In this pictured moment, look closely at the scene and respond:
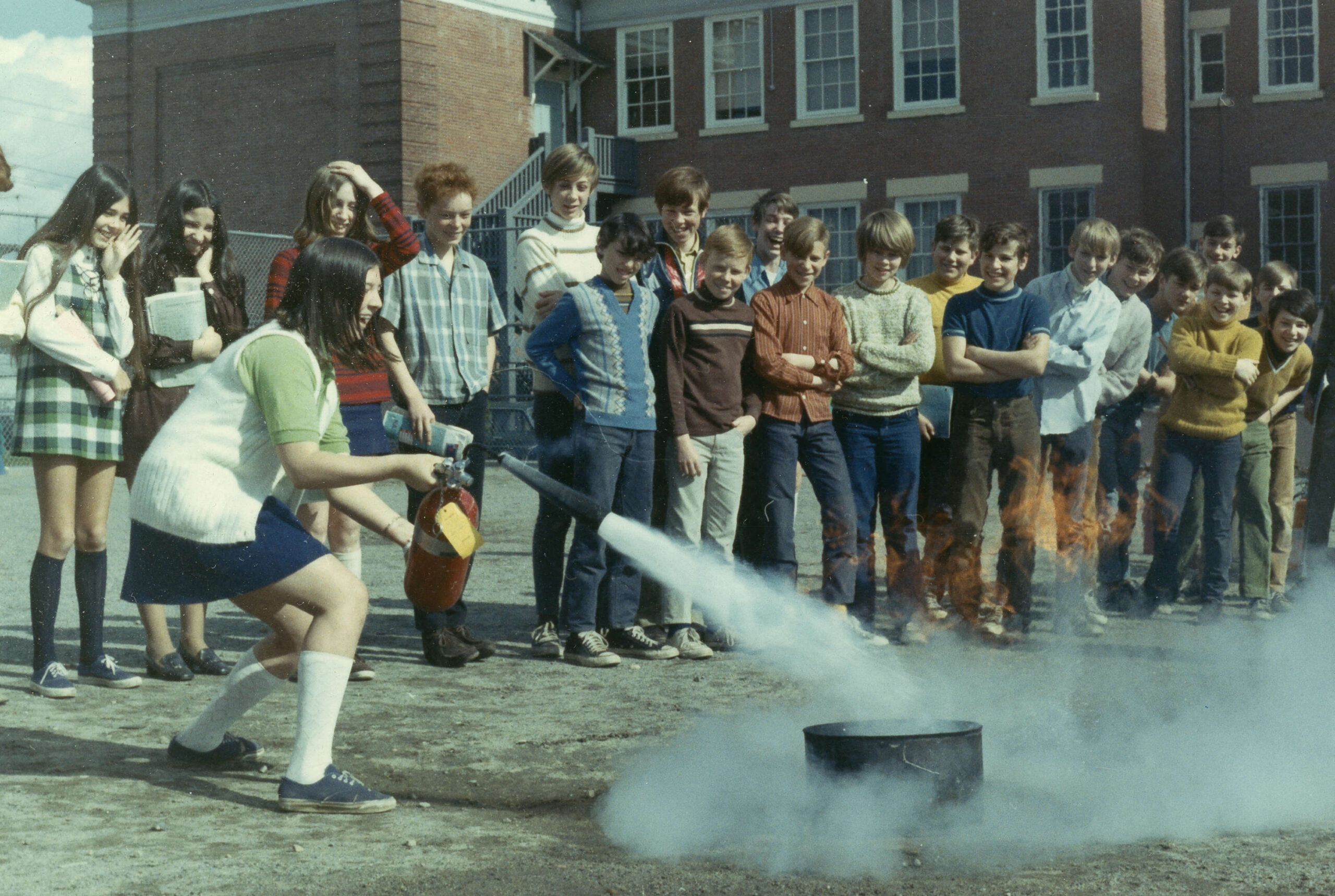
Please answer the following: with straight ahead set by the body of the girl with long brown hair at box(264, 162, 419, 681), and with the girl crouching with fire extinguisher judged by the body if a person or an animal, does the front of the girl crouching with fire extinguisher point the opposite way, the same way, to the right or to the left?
to the left

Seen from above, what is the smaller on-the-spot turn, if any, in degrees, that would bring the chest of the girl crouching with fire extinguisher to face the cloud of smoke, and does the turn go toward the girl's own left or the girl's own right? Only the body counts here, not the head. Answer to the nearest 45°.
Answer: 0° — they already face it

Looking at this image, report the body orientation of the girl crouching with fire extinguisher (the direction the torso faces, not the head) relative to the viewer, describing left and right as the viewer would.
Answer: facing to the right of the viewer

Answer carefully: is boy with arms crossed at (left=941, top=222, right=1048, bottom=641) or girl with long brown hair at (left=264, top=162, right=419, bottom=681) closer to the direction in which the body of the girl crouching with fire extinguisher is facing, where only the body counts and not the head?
the boy with arms crossed

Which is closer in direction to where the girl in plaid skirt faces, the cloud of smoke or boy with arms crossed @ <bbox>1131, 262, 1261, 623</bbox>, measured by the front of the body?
the cloud of smoke

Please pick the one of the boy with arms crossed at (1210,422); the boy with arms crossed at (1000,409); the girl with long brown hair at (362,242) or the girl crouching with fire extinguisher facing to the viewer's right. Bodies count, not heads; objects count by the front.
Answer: the girl crouching with fire extinguisher

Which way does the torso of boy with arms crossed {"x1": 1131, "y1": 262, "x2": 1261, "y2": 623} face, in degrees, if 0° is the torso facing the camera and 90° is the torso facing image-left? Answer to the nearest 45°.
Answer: approximately 0°
